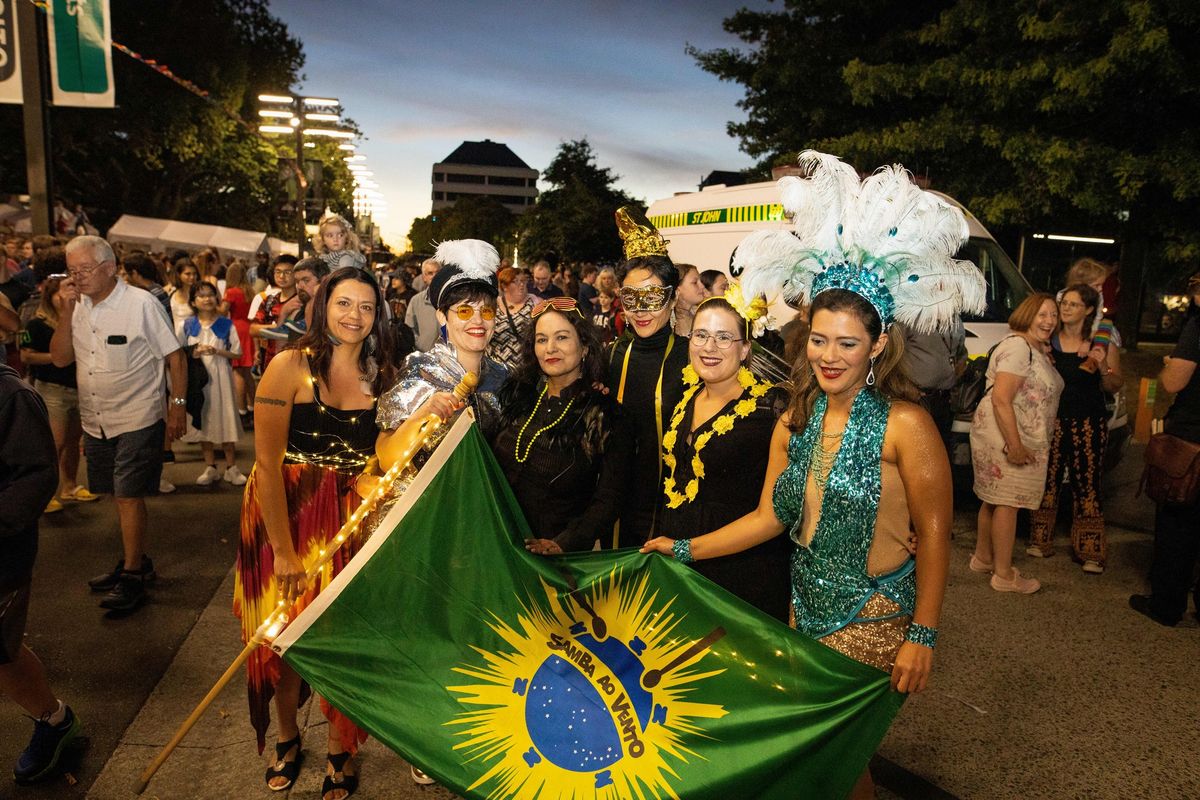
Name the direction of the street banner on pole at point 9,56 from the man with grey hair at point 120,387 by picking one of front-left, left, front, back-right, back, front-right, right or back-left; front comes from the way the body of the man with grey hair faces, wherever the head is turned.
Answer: back-right

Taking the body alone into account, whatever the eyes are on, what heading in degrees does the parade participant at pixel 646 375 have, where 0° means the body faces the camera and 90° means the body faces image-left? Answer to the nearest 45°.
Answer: approximately 0°

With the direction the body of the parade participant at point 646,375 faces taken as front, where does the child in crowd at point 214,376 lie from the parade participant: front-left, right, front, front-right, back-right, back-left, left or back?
back-right

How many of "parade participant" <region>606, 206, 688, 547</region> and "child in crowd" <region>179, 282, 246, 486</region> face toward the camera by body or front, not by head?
2

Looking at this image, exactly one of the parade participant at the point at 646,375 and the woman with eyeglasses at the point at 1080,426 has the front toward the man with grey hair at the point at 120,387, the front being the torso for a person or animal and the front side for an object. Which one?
the woman with eyeglasses
